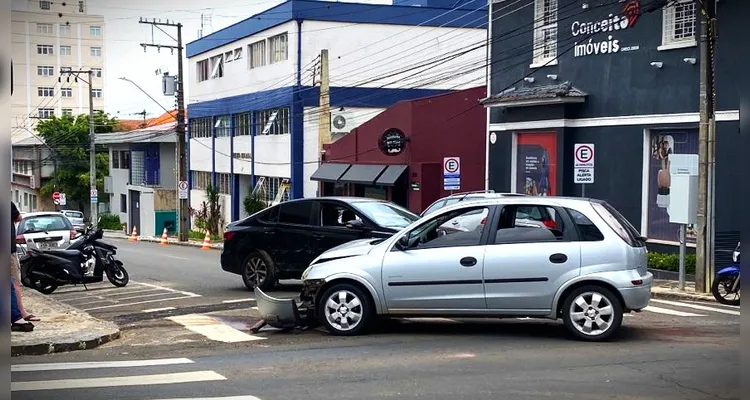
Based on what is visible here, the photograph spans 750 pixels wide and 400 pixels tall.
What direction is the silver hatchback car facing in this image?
to the viewer's left

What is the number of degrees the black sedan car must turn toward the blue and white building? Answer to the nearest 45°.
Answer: approximately 135° to its left

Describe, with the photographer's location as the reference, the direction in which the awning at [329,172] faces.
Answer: facing the viewer and to the left of the viewer

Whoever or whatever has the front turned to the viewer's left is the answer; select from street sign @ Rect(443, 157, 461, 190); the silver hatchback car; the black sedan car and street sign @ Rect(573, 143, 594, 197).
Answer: the silver hatchback car

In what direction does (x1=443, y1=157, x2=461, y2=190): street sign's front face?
toward the camera

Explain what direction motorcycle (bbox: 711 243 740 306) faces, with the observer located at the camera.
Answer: facing to the left of the viewer

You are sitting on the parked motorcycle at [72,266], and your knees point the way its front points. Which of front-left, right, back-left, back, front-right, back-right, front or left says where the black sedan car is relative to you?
front-right

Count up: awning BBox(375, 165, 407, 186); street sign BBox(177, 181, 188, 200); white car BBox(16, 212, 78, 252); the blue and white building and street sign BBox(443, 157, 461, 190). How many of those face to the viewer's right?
0

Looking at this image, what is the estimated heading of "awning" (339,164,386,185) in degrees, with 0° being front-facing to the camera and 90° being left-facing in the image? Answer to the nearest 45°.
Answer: approximately 45°

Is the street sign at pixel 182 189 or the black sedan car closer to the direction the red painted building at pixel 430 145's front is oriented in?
the black sedan car

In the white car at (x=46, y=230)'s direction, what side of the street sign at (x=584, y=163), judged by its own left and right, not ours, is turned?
right

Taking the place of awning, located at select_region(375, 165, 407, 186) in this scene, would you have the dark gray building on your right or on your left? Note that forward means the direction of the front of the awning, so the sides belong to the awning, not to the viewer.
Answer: on your left

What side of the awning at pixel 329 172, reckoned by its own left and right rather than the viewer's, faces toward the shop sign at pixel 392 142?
left

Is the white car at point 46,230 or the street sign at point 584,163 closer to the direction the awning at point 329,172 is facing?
the white car
